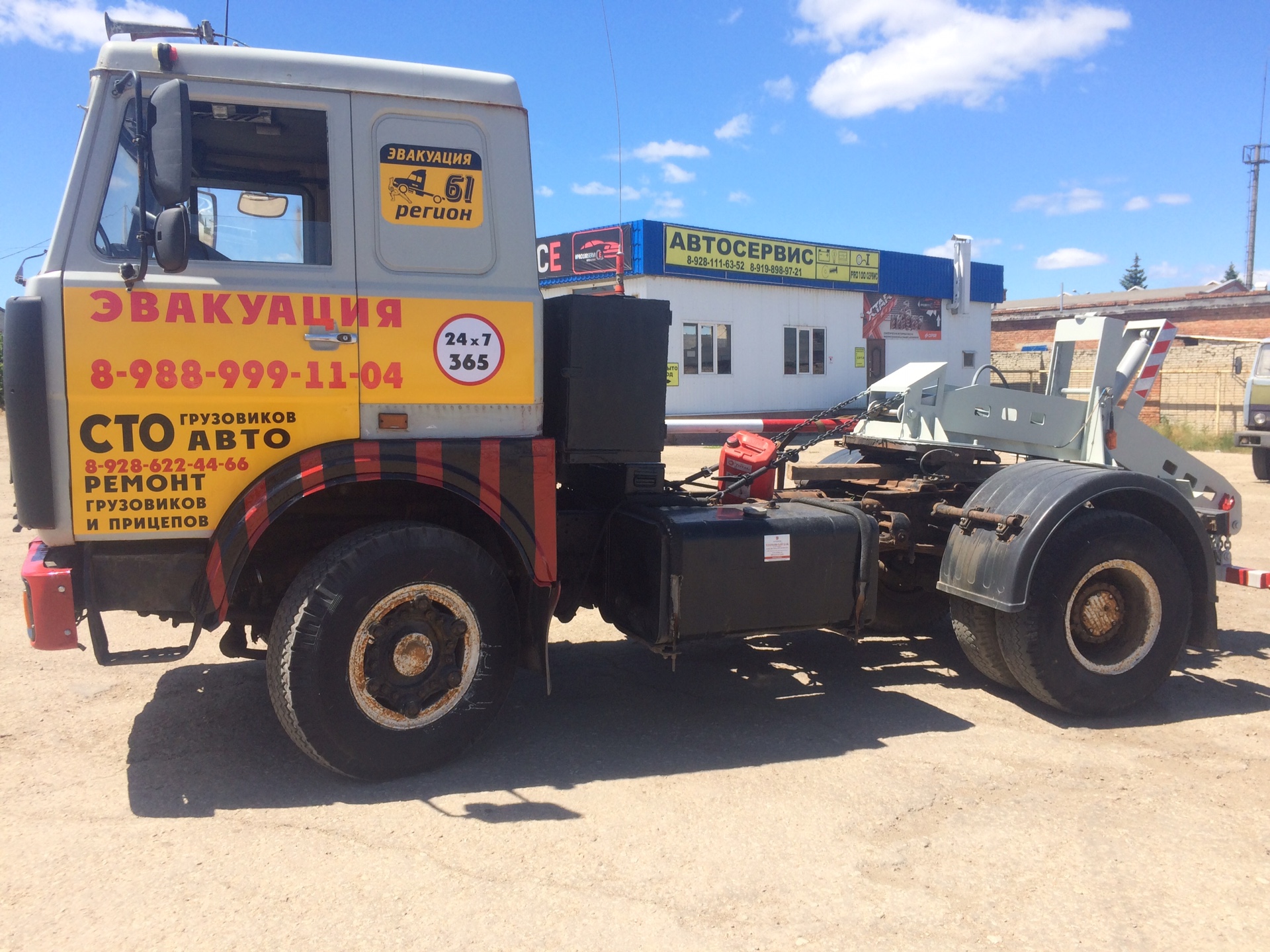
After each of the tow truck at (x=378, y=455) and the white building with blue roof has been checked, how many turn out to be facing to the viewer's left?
1

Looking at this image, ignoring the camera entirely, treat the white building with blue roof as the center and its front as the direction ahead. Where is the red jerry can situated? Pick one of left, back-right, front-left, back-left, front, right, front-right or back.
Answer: front-right

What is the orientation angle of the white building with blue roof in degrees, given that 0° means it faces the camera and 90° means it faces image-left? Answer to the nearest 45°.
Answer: approximately 315°

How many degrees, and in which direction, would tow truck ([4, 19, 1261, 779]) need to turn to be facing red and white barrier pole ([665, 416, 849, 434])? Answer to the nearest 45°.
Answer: approximately 135° to its right

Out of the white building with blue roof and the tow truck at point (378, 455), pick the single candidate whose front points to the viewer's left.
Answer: the tow truck

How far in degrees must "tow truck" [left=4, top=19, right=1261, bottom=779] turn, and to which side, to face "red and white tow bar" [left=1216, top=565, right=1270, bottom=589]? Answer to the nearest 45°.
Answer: approximately 180°

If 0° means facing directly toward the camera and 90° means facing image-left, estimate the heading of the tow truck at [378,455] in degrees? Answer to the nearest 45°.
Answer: approximately 90°

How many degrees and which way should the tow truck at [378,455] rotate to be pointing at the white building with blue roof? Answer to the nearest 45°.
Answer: approximately 90° to its right

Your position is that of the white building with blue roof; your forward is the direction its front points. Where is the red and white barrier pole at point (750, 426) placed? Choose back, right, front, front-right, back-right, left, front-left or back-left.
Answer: front-right

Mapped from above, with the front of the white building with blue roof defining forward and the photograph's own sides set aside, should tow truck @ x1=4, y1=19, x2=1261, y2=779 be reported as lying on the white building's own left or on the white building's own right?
on the white building's own right
